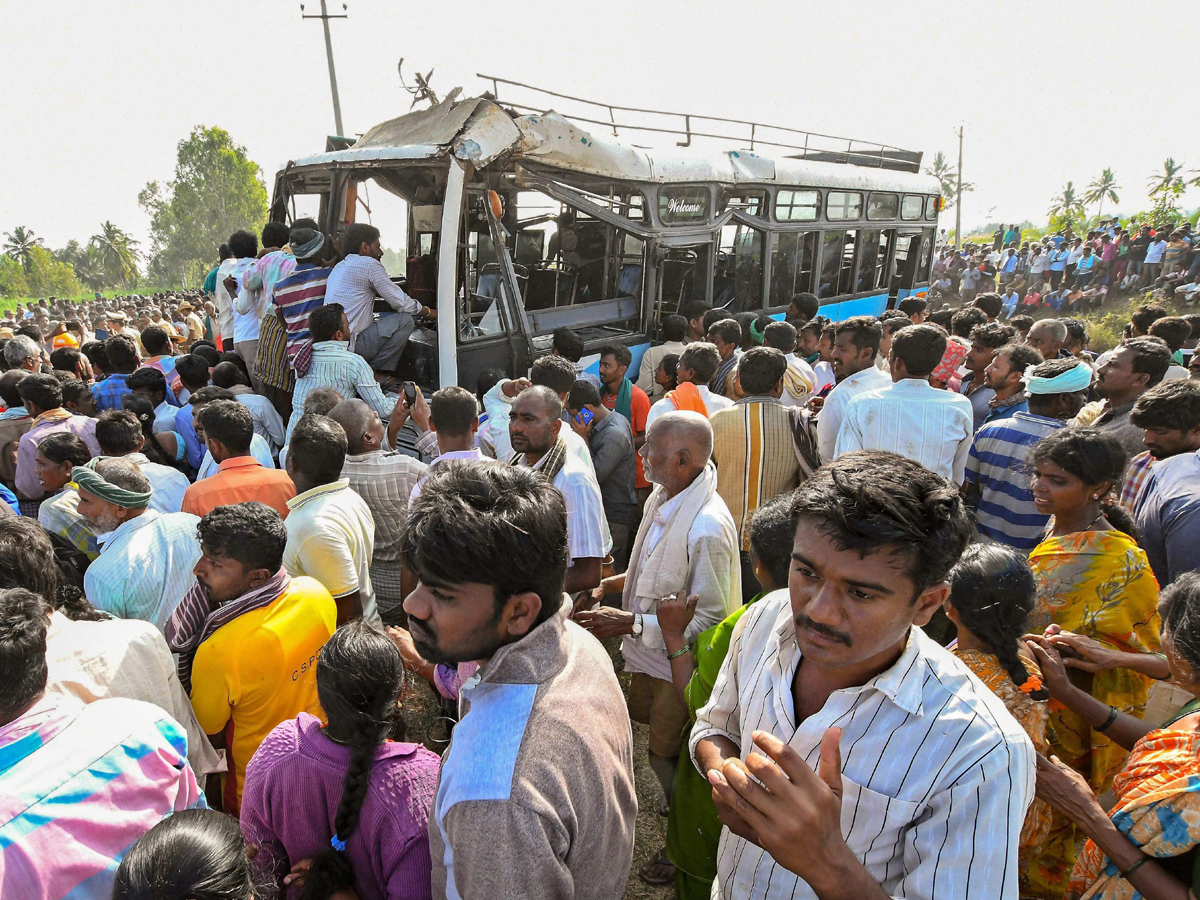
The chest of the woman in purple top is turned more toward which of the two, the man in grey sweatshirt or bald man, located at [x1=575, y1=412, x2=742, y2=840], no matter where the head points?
the bald man

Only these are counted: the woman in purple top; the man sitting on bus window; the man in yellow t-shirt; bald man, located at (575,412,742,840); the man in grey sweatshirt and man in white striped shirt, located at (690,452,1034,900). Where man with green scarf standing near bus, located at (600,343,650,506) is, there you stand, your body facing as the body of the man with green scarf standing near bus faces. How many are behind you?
0

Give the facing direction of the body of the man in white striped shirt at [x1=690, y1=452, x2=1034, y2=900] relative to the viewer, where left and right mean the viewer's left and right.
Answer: facing the viewer and to the left of the viewer

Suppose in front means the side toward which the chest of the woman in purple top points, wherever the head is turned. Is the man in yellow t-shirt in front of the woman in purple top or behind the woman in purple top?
in front

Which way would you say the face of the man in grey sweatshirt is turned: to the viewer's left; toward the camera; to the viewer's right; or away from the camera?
to the viewer's left

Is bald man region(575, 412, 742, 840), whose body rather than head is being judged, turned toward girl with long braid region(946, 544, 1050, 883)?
no

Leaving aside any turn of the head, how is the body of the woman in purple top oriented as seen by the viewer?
away from the camera

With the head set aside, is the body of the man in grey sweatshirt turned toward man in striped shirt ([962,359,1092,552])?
no

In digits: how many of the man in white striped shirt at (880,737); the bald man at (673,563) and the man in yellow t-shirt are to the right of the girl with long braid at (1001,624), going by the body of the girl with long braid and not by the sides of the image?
0

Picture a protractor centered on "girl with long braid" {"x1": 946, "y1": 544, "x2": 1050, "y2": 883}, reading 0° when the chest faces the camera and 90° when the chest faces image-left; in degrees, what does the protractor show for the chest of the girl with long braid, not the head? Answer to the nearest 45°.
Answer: approximately 135°

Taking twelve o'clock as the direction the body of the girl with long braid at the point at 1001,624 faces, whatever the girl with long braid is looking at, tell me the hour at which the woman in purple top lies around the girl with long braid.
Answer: The woman in purple top is roughly at 9 o'clock from the girl with long braid.
